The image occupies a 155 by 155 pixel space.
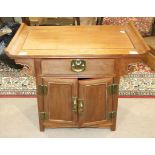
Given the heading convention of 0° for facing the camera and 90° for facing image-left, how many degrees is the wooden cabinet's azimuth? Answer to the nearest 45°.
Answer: approximately 0°
